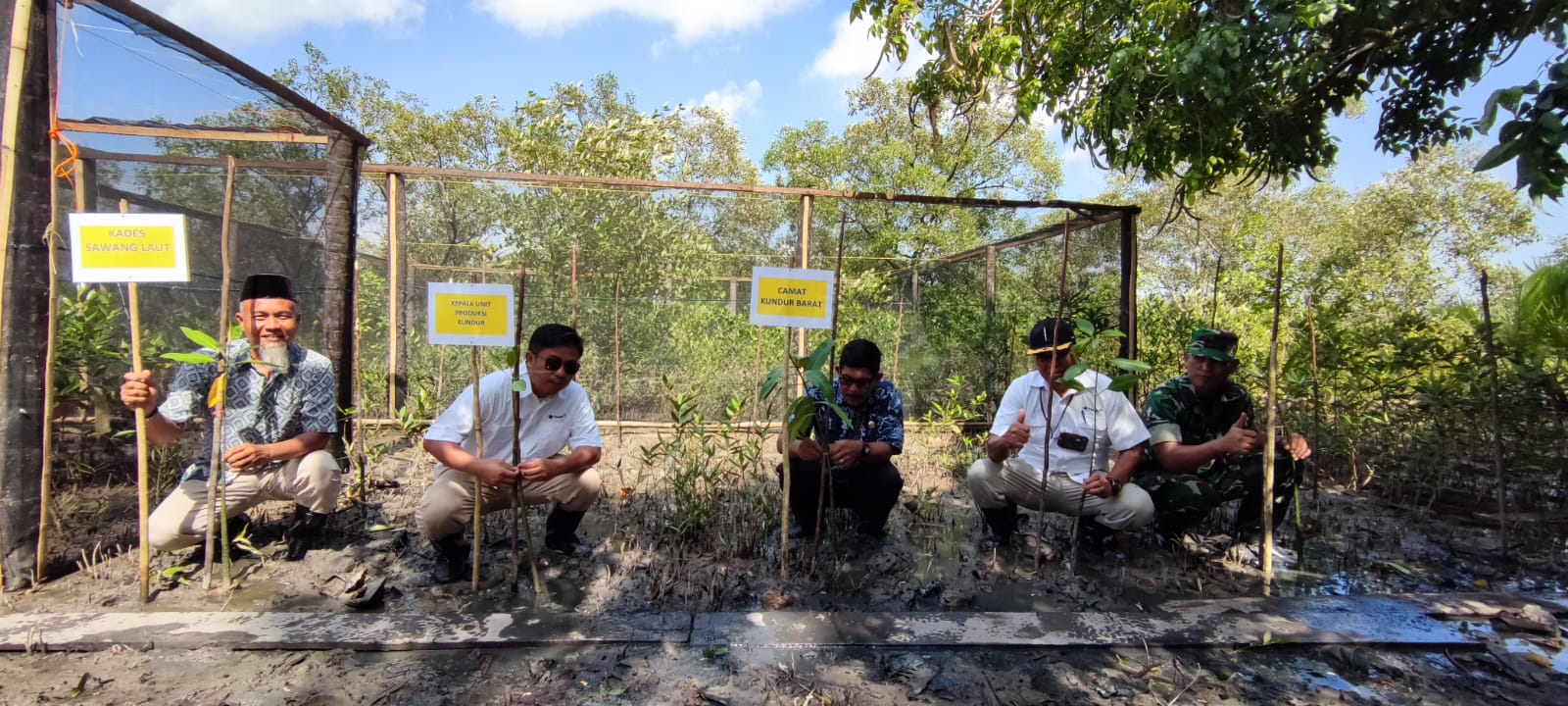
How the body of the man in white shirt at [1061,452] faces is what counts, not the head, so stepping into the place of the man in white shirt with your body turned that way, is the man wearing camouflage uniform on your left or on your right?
on your left

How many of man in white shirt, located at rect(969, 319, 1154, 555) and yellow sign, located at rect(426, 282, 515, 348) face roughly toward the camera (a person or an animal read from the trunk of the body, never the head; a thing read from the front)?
2

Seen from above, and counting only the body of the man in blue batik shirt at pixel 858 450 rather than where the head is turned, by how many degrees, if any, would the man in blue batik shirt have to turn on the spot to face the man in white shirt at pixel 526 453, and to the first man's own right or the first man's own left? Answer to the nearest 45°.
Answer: approximately 45° to the first man's own right

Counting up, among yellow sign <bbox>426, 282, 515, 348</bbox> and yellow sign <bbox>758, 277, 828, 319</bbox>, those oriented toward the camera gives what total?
2

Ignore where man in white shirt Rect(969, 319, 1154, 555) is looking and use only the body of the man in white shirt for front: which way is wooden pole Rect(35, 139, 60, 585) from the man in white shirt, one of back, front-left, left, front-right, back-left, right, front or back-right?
front-right

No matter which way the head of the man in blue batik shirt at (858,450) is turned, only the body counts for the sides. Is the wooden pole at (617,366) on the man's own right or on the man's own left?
on the man's own right

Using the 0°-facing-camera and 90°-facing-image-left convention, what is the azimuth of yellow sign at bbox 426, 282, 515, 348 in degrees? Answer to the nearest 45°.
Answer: approximately 0°

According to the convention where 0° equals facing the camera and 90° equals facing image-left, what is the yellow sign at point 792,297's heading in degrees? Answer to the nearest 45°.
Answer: approximately 0°

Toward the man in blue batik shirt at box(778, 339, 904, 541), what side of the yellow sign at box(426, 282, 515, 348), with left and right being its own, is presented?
left
